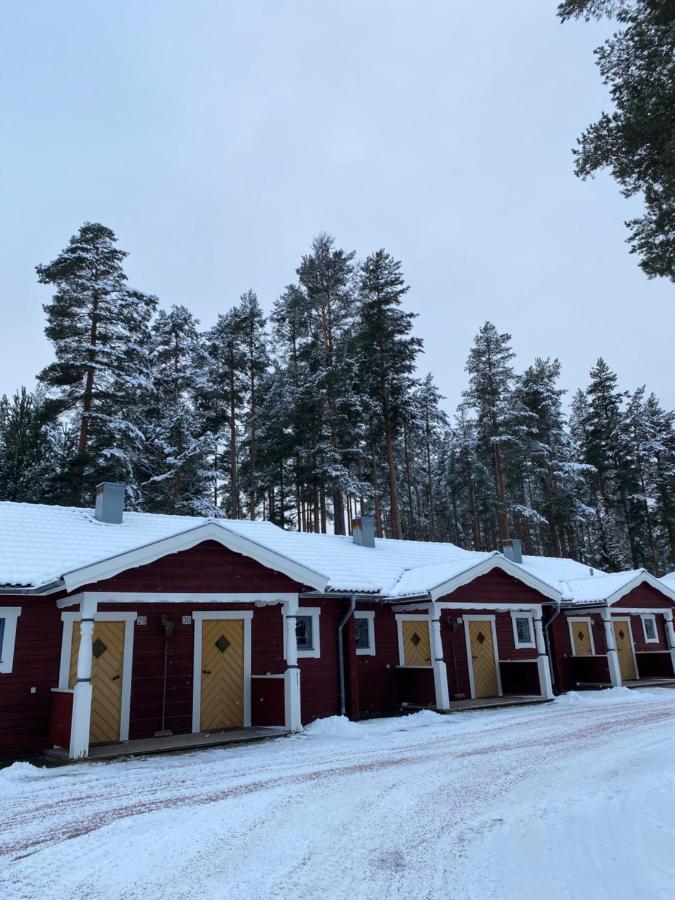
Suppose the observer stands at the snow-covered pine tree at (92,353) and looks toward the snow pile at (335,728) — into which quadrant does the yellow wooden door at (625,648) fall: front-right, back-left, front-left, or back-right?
front-left

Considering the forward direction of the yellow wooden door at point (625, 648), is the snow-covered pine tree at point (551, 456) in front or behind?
behind

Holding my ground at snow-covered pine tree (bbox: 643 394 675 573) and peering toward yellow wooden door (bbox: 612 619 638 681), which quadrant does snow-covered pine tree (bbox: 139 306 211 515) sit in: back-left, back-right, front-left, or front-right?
front-right

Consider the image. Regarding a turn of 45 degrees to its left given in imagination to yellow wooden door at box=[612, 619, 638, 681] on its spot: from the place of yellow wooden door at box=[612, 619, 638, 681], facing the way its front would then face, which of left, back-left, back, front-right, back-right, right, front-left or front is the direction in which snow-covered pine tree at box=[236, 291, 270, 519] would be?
back

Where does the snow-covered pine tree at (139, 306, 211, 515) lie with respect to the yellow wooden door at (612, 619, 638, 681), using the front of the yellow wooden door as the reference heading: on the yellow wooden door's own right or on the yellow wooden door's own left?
on the yellow wooden door's own right

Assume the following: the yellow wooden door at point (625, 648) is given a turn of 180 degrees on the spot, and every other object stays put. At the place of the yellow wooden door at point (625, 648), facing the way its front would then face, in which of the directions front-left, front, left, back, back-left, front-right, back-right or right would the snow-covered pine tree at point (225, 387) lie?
front-left

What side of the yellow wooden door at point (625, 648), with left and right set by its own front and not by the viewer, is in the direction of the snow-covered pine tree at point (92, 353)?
right
